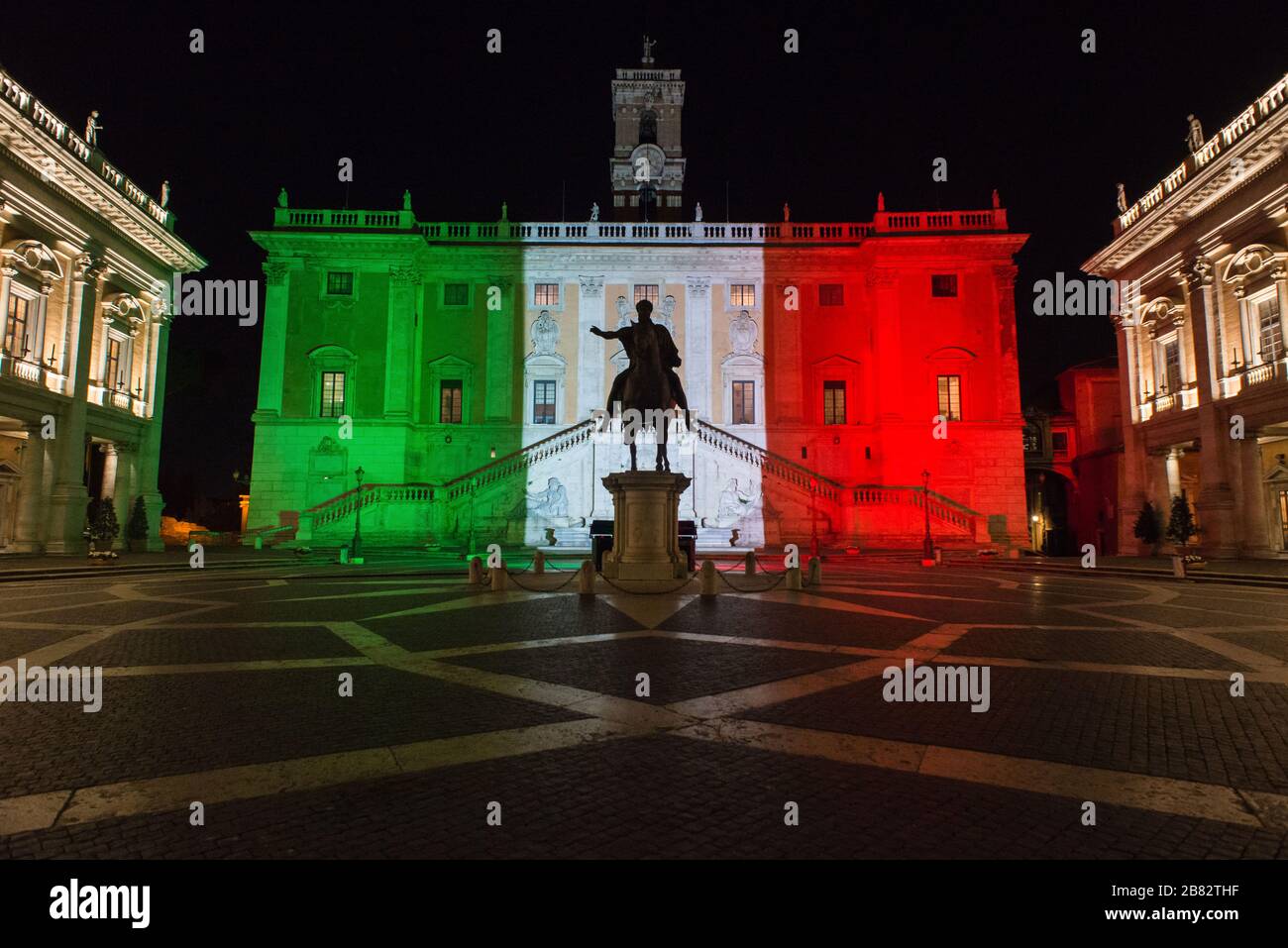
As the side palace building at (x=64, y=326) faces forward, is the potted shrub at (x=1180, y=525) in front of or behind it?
in front

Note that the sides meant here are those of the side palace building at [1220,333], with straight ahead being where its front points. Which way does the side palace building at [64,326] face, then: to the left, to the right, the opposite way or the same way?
the opposite way

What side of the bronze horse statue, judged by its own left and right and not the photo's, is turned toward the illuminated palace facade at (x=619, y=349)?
back

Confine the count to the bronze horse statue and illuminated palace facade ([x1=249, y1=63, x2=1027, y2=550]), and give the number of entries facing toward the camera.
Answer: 2

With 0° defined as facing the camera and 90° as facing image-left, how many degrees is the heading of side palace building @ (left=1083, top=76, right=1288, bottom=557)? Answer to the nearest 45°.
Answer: approximately 45°

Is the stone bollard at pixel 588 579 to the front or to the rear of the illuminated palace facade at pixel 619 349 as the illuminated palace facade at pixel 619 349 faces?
to the front

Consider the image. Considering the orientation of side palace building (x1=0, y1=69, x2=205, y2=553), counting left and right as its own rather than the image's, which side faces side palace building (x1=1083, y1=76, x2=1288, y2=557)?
front

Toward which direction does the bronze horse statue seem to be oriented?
toward the camera

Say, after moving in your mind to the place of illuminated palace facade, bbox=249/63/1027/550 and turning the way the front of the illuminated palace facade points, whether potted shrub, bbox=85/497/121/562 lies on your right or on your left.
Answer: on your right

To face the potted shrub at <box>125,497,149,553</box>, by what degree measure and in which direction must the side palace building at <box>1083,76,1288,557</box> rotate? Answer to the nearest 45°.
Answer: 0° — it already faces it

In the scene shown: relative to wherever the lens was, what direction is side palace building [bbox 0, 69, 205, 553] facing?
facing the viewer and to the right of the viewer

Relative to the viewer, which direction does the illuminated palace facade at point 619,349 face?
toward the camera

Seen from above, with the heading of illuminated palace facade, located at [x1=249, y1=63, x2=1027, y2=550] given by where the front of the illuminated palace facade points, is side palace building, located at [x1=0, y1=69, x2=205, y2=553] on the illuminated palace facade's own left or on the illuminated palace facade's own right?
on the illuminated palace facade's own right

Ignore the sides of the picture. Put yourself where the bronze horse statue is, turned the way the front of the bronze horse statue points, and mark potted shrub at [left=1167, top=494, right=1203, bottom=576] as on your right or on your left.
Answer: on your left

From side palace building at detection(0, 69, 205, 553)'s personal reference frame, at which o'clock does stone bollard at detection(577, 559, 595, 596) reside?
The stone bollard is roughly at 1 o'clock from the side palace building.
